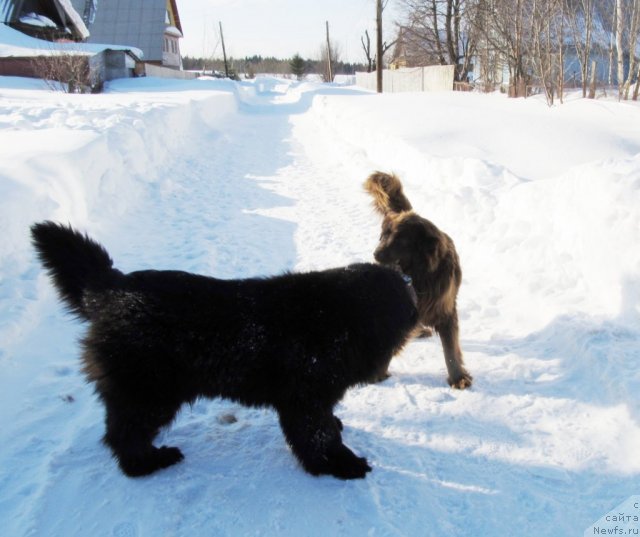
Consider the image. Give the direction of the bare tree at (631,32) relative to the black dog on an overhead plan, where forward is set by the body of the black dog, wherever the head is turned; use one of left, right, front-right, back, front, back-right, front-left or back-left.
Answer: front-left

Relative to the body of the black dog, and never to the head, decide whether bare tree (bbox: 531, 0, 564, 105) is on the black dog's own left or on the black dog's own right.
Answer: on the black dog's own left

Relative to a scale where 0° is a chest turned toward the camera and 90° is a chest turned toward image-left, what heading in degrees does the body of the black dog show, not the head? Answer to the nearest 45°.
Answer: approximately 270°

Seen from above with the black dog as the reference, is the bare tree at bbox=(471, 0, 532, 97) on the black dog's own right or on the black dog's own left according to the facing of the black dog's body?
on the black dog's own left

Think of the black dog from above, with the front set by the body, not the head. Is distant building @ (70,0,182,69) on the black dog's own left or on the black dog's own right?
on the black dog's own left

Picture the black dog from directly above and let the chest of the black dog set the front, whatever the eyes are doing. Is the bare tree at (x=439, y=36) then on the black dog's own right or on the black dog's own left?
on the black dog's own left
